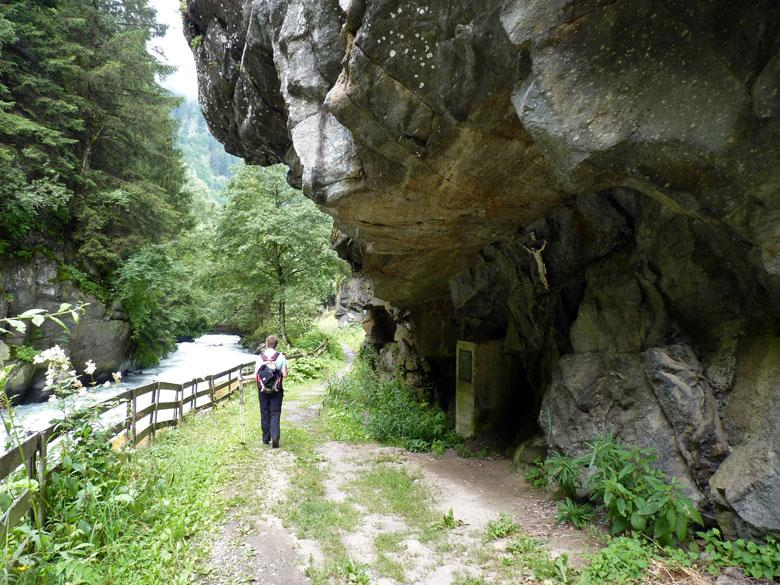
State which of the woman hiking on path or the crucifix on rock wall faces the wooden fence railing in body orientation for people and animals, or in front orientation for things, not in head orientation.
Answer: the crucifix on rock wall

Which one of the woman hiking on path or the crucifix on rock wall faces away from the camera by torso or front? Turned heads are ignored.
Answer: the woman hiking on path

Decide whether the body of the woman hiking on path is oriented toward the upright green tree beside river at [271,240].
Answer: yes

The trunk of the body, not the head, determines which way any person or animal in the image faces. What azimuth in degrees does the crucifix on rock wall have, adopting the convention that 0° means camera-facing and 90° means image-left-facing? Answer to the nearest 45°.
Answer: approximately 45°

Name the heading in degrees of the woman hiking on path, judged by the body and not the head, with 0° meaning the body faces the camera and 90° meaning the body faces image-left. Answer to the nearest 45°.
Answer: approximately 180°

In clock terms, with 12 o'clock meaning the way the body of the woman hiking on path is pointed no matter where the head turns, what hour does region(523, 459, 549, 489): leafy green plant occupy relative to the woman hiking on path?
The leafy green plant is roughly at 4 o'clock from the woman hiking on path.

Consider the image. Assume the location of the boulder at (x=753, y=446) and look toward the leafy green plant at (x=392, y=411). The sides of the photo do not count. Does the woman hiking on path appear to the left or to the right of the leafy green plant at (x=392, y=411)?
left

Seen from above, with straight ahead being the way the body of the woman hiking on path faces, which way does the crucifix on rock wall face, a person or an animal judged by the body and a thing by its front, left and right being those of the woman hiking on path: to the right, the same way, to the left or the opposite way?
to the left

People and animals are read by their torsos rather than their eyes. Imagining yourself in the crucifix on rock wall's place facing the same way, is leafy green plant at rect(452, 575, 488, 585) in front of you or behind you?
in front

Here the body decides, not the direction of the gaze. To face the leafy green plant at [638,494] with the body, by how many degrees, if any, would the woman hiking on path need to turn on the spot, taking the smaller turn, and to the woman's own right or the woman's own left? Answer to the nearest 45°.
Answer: approximately 135° to the woman's own right

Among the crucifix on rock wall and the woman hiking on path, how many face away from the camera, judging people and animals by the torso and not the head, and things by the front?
1

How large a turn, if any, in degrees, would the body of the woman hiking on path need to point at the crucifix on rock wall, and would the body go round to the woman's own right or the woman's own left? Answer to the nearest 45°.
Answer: approximately 90° to the woman's own right

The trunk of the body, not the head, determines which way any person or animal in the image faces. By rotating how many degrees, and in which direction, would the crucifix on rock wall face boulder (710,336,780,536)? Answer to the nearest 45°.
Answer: approximately 90° to its left
